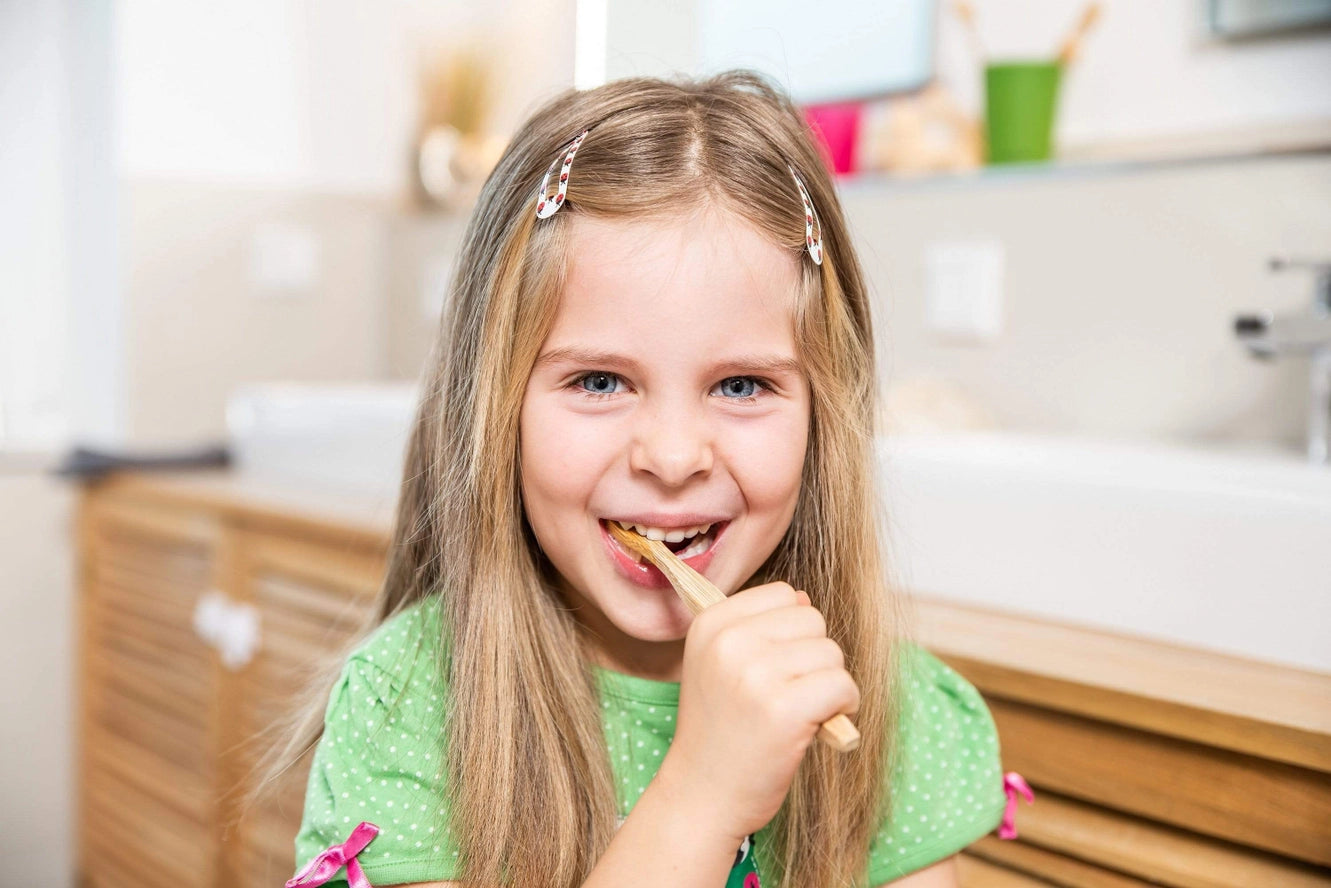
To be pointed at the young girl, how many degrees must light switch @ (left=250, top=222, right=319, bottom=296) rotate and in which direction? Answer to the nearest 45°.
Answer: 0° — it already faces them

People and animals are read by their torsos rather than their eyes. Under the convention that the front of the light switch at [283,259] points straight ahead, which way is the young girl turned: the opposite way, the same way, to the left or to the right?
the same way

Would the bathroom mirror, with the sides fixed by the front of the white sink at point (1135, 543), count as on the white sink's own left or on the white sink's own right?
on the white sink's own right

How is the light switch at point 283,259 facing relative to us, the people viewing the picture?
facing the viewer

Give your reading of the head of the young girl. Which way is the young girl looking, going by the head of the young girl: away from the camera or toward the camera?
toward the camera

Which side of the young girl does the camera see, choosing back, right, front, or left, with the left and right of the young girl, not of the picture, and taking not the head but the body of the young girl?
front

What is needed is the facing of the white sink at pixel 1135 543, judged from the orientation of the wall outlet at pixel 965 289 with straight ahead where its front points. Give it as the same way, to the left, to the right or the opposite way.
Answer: the same way

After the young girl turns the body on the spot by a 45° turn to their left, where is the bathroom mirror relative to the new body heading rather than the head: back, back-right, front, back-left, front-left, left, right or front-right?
back-left

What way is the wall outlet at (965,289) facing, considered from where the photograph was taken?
facing the viewer and to the left of the viewer

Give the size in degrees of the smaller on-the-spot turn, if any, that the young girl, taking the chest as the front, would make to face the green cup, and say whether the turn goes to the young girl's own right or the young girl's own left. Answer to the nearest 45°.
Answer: approximately 135° to the young girl's own left

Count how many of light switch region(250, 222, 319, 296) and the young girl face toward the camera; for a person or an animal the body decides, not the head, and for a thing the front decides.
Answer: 2

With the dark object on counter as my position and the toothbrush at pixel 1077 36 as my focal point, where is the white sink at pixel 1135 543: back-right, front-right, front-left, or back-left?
front-right

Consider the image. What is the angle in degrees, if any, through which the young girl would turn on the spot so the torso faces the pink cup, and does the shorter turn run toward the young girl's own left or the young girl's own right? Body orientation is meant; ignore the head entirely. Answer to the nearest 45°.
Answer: approximately 180°

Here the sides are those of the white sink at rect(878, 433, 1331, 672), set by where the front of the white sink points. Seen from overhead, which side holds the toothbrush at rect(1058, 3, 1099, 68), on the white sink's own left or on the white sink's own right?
on the white sink's own right
